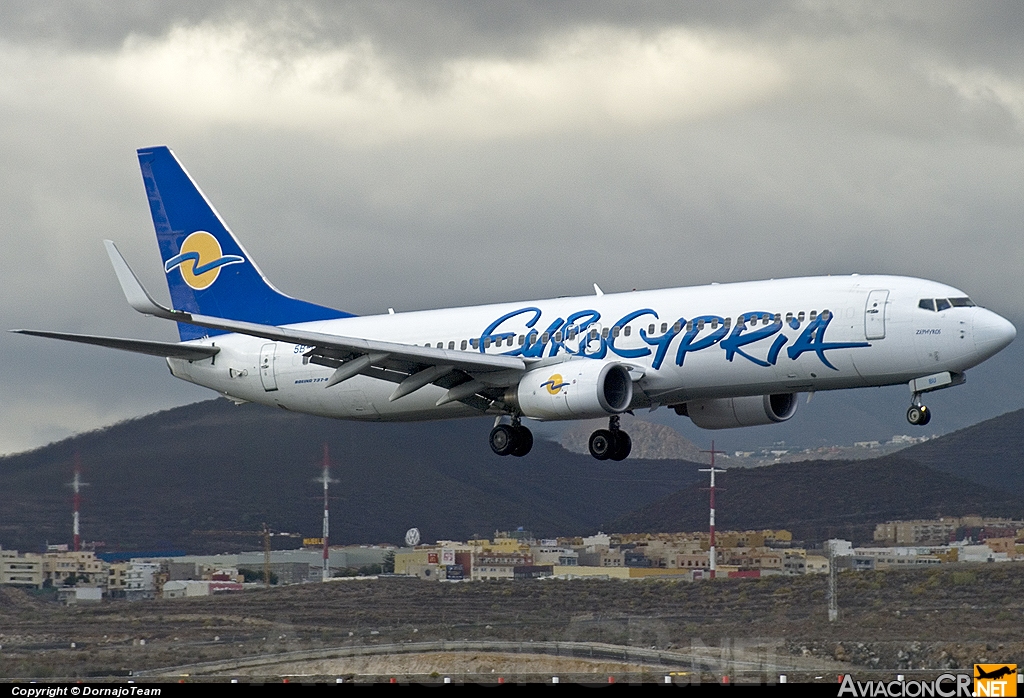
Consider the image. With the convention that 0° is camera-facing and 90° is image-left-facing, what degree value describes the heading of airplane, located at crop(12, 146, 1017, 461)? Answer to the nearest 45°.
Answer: approximately 315°
